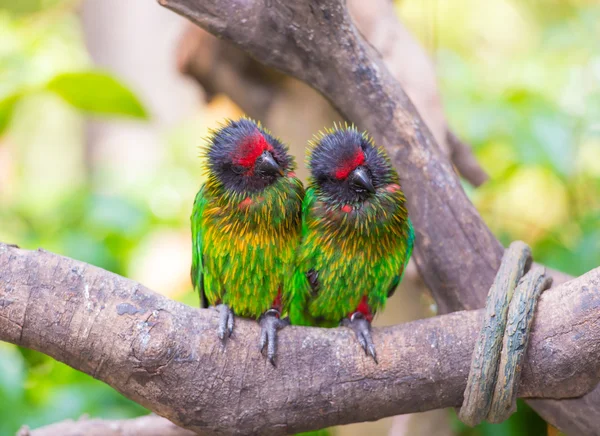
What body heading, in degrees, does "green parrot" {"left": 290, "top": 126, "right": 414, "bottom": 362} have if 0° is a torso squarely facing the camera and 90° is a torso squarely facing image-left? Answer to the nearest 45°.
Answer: approximately 0°

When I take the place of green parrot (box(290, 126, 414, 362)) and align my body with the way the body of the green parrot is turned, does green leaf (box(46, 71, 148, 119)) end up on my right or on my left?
on my right

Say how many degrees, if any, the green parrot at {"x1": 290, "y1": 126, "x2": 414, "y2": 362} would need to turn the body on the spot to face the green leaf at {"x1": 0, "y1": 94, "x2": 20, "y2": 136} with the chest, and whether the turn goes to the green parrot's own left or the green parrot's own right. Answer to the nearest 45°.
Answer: approximately 135° to the green parrot's own right

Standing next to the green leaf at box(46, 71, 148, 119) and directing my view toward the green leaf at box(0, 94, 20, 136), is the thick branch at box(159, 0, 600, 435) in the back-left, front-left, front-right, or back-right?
back-left
